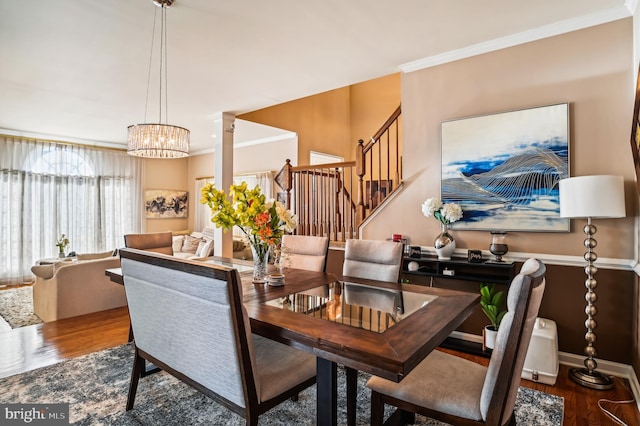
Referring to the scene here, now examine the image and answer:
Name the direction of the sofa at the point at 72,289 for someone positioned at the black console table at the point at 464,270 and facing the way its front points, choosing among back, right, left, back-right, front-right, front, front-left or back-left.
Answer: right

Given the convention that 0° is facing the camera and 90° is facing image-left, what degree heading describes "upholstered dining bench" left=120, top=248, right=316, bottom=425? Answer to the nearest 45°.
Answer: approximately 225°

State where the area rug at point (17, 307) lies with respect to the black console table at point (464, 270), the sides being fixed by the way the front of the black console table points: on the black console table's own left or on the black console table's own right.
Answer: on the black console table's own right

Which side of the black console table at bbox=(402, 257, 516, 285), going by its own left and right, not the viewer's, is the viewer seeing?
front

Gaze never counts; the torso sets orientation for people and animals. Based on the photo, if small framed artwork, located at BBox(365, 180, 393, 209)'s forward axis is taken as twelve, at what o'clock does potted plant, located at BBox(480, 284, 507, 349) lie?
The potted plant is roughly at 11 o'clock from the small framed artwork.

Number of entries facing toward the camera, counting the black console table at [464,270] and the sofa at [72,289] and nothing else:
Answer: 1

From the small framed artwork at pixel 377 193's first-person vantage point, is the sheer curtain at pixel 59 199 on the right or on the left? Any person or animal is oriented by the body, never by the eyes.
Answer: on its right

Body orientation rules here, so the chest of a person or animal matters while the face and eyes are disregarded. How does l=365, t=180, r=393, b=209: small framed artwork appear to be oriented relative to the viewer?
toward the camera

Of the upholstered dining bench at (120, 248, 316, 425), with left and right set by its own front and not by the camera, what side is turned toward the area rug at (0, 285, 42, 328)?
left

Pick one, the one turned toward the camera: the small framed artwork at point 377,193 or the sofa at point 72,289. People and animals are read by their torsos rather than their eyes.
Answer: the small framed artwork

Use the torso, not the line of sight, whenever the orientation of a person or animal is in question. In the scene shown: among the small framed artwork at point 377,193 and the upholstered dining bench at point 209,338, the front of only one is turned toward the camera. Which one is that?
the small framed artwork
